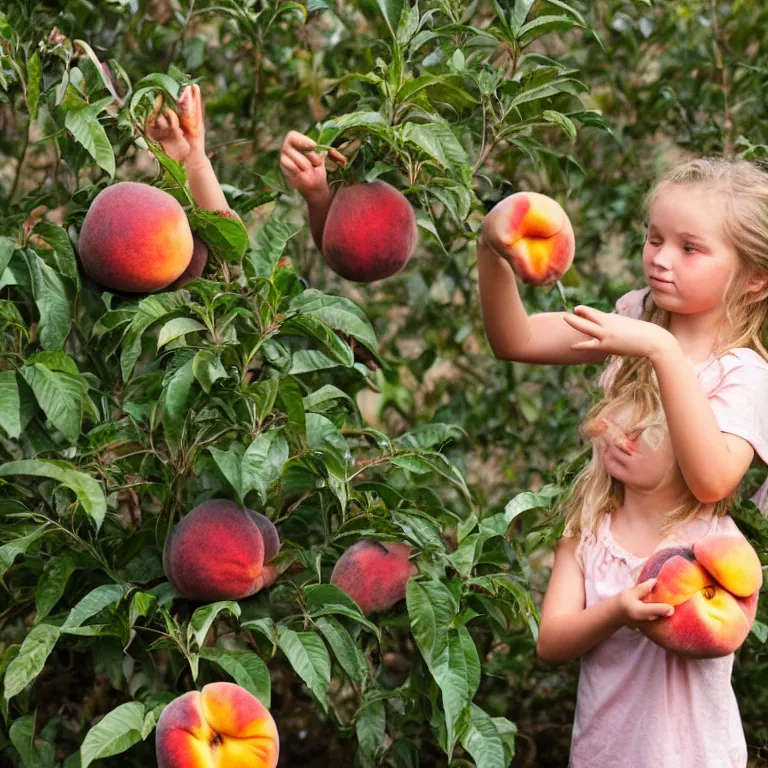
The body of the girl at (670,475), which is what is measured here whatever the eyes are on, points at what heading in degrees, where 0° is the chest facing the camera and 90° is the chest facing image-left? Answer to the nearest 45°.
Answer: approximately 45°

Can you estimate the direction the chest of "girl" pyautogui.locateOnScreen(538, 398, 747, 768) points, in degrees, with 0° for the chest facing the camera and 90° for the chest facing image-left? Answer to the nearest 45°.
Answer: approximately 45°

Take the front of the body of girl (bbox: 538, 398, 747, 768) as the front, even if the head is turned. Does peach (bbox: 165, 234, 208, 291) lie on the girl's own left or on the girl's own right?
on the girl's own right

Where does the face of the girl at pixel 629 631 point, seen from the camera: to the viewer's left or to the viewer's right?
to the viewer's left

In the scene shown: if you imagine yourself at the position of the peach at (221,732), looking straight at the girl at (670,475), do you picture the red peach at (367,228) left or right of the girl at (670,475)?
left

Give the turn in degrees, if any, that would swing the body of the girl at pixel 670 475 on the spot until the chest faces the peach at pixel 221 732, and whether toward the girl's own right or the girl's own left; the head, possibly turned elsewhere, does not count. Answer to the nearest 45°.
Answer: approximately 90° to the girl's own right
